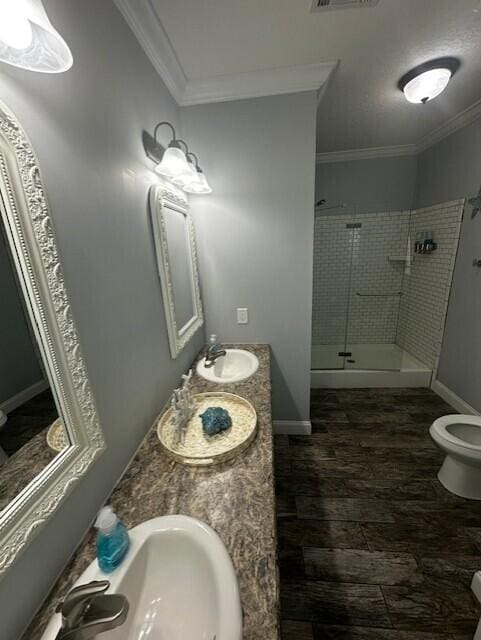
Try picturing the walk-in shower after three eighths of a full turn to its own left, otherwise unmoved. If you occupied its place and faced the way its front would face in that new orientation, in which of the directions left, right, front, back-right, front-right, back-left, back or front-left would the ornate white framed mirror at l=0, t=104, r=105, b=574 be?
back-right

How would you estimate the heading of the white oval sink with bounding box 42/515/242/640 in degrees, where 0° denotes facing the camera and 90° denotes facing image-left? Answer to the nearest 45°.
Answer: approximately 270°

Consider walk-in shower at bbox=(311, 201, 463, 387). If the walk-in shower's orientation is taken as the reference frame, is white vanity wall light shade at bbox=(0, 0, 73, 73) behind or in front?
in front

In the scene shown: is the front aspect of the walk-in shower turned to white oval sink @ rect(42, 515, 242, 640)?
yes

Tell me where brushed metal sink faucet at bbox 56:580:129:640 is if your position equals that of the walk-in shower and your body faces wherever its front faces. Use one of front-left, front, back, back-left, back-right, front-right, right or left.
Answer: front

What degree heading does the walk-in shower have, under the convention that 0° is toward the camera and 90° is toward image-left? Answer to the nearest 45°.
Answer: approximately 0°

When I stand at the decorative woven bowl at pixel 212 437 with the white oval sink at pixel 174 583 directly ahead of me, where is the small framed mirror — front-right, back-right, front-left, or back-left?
back-right

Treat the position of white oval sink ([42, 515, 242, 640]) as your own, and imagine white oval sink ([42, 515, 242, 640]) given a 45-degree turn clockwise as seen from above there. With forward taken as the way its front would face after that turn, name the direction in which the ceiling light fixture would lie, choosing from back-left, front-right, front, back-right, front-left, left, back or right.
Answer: front-left

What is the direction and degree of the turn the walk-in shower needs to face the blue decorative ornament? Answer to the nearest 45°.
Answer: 0° — it already faces it

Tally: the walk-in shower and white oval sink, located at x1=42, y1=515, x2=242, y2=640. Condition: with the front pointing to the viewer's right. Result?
1
